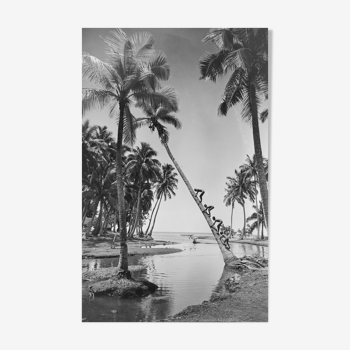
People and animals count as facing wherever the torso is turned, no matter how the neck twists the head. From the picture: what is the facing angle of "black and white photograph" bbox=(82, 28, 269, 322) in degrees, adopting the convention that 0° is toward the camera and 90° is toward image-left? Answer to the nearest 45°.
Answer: approximately 0°
